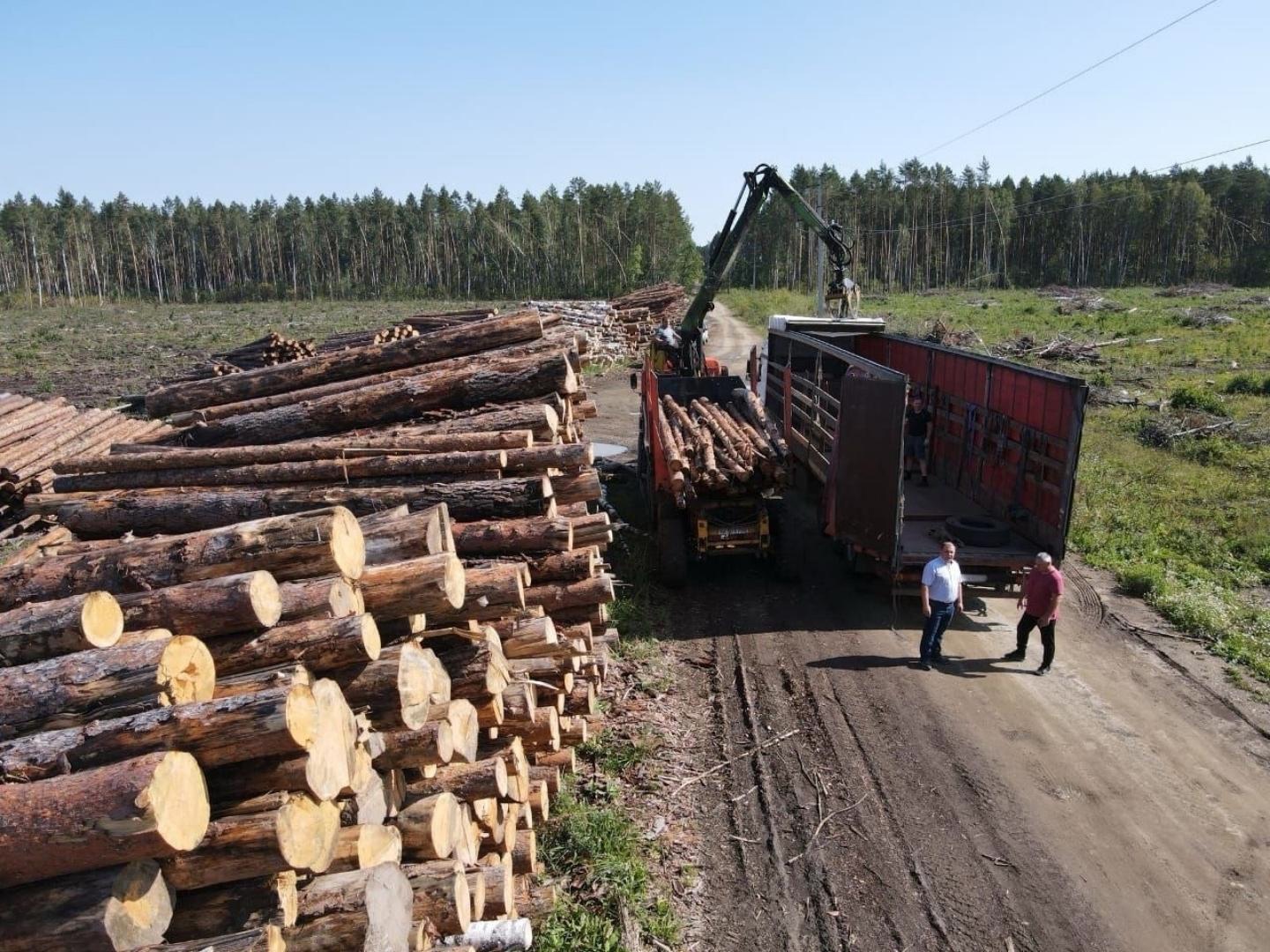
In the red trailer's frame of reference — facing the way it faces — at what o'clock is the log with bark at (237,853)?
The log with bark is roughly at 8 o'clock from the red trailer.

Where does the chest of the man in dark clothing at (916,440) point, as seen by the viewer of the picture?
toward the camera

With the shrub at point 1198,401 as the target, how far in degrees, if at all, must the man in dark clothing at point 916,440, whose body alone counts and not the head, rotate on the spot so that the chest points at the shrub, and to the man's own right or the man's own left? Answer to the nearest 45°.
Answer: approximately 135° to the man's own left

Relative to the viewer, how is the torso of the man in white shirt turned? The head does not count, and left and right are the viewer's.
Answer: facing the viewer and to the right of the viewer

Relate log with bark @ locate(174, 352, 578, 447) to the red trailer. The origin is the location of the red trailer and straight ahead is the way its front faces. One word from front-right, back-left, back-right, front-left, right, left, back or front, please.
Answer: left

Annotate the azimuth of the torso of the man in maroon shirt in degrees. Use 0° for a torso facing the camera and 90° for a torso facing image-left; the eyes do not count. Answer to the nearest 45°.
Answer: approximately 45°

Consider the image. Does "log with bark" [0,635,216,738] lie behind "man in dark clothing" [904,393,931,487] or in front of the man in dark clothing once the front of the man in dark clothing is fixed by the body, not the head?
in front

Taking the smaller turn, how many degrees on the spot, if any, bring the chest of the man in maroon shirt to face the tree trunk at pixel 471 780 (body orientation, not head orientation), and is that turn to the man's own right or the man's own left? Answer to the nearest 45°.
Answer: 0° — they already face it

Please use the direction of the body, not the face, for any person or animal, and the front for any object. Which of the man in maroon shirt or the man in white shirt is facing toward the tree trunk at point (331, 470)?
the man in maroon shirt

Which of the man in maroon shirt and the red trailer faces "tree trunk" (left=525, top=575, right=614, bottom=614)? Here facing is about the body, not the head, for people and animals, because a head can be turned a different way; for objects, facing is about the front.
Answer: the man in maroon shirt

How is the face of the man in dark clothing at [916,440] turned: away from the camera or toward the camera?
toward the camera

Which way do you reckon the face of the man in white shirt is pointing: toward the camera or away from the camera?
toward the camera

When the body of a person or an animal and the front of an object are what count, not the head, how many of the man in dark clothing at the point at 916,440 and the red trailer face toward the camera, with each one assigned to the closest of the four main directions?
1

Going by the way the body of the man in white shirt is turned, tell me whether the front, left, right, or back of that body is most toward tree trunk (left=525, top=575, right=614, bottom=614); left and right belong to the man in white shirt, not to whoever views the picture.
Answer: right

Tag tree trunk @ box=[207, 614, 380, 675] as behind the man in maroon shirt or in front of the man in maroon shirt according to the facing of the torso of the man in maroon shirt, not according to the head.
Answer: in front

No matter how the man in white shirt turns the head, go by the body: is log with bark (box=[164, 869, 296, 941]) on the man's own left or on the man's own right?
on the man's own right

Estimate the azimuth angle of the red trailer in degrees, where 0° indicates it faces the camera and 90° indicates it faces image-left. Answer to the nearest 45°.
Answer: approximately 135°

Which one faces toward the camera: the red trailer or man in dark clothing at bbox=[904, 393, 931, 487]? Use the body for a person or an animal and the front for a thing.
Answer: the man in dark clothing

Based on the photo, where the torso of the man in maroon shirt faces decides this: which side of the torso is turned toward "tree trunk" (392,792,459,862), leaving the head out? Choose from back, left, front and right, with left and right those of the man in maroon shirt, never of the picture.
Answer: front
